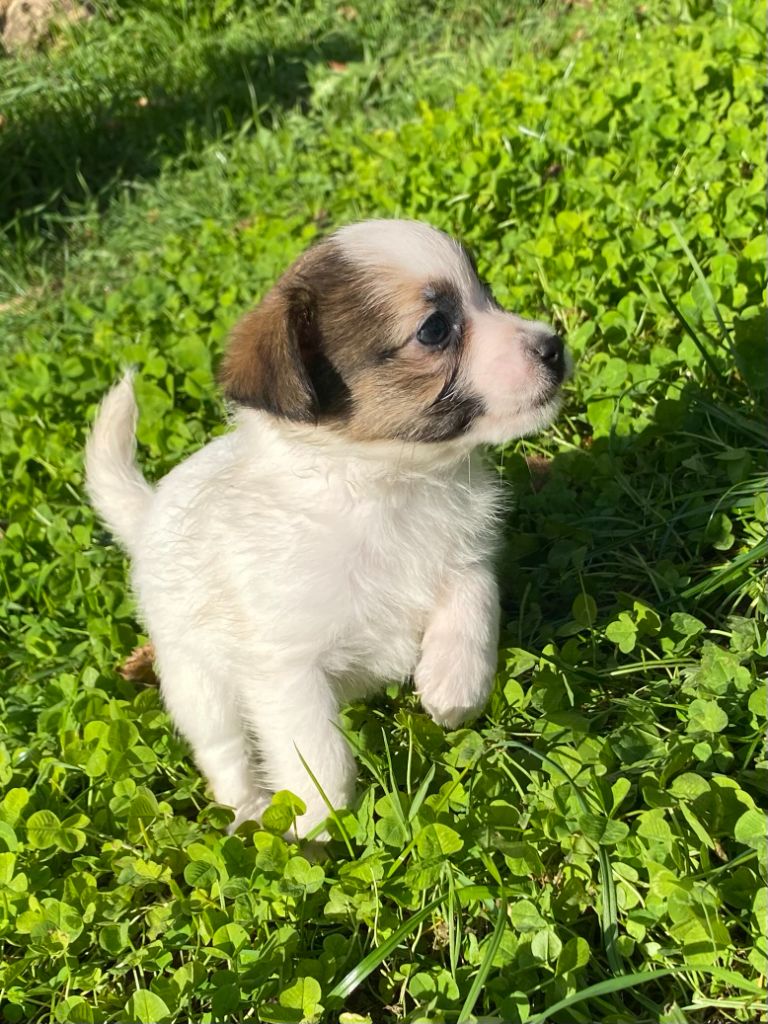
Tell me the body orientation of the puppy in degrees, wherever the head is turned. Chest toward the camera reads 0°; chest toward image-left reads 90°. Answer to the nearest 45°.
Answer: approximately 315°
